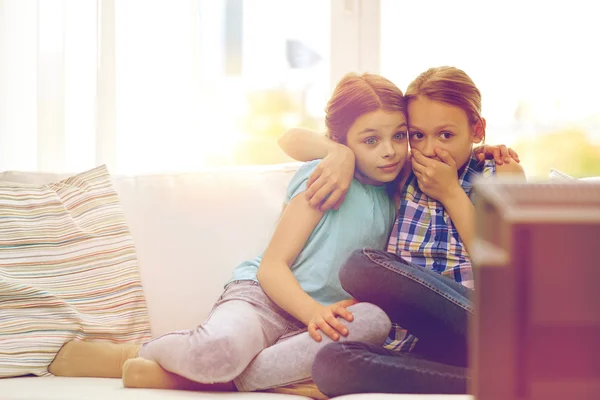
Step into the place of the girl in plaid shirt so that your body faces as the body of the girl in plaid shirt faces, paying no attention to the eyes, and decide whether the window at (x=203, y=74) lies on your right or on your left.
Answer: on your right

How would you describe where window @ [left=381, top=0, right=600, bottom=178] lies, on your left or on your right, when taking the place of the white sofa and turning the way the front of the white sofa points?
on your left

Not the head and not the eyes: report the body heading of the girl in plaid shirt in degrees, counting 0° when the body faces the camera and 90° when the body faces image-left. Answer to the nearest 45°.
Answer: approximately 45°

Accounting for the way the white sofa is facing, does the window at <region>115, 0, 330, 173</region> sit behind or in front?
behind

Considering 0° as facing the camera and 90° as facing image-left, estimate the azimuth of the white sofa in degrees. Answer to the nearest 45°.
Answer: approximately 0°

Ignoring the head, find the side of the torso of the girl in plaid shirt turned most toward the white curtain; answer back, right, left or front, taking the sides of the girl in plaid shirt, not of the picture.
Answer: right

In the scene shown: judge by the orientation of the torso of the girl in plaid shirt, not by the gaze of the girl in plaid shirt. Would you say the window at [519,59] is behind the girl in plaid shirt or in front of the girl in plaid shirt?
behind
